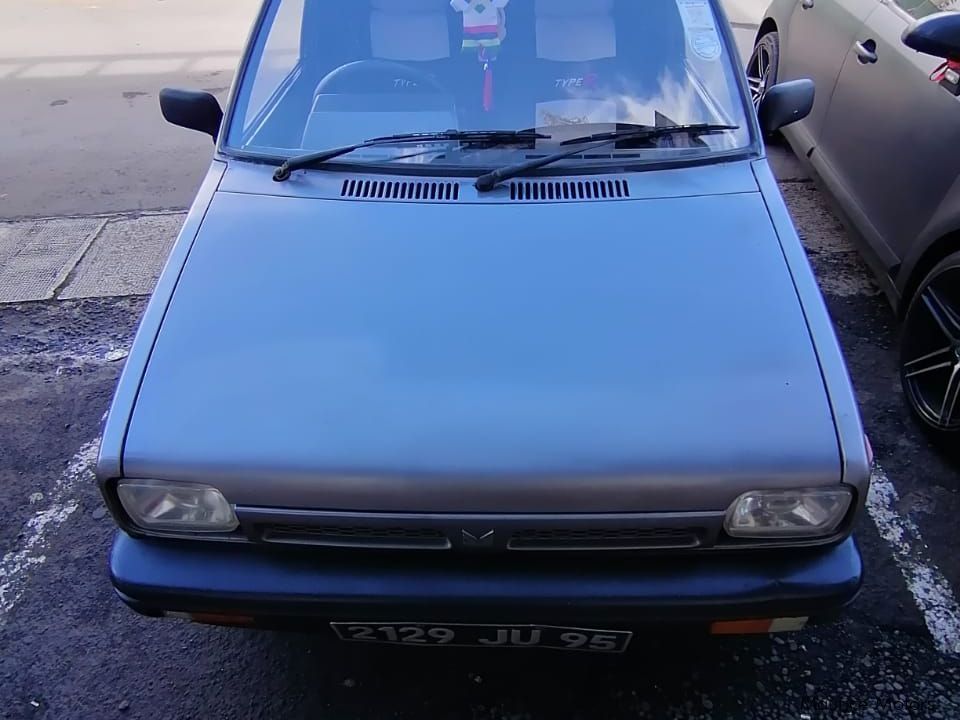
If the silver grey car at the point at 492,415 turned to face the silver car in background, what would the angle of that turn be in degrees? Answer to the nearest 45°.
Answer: approximately 135° to its left

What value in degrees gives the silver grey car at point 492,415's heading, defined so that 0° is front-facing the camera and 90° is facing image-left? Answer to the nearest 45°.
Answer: approximately 0°
